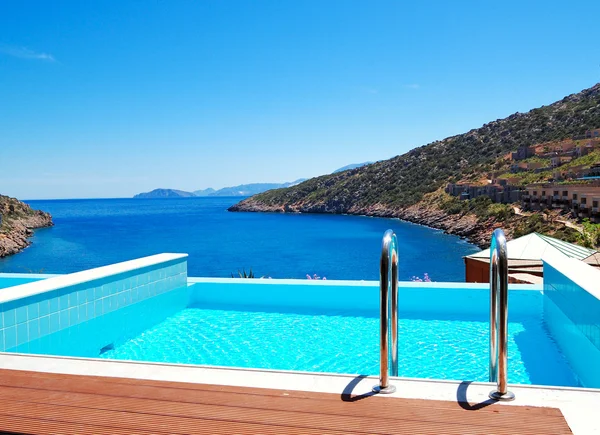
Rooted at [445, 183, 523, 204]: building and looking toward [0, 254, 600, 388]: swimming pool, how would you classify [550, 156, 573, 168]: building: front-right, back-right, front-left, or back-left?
back-left

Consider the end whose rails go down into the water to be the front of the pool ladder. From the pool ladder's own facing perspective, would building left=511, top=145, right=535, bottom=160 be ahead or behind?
ahead

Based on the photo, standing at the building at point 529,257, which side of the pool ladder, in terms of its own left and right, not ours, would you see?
front

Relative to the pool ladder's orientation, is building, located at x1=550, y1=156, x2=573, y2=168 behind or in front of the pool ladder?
in front
